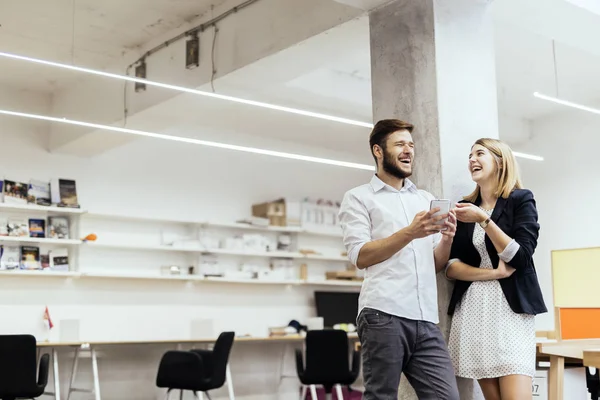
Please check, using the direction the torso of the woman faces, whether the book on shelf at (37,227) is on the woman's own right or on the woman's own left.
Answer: on the woman's own right

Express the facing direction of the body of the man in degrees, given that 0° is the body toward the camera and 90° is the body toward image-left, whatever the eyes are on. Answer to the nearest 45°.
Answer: approximately 315°

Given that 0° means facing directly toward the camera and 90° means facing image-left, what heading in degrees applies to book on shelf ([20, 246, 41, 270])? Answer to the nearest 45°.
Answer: approximately 0°

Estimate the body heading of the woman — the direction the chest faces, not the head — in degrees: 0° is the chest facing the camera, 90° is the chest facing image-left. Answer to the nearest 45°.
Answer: approximately 45°

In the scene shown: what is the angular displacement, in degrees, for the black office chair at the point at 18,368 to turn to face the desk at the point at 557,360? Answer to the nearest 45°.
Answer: approximately 135° to its right
